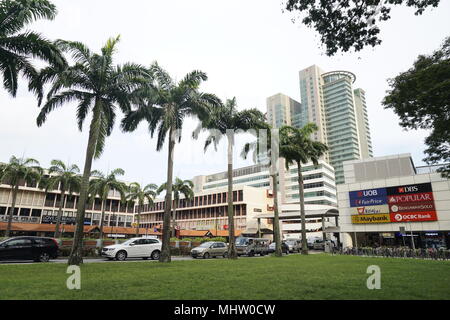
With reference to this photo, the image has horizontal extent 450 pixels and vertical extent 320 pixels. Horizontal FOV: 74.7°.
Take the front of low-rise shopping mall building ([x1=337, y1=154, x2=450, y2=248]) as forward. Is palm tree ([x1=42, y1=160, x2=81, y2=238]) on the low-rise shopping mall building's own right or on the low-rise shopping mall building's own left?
on the low-rise shopping mall building's own right

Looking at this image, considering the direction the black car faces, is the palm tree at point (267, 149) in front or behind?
behind

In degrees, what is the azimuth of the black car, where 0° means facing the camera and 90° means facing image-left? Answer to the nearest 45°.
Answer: approximately 90°

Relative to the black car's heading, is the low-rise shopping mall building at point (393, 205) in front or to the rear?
to the rear

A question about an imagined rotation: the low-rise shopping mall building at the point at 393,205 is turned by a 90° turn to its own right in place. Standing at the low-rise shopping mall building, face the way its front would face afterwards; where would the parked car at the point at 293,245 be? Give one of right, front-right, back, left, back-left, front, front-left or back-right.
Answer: front

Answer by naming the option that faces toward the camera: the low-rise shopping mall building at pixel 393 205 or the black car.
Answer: the low-rise shopping mall building

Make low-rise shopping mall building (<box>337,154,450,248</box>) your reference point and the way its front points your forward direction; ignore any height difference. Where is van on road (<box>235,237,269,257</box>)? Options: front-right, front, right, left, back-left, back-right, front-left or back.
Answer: front-right

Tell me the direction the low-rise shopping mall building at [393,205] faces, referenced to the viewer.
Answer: facing the viewer

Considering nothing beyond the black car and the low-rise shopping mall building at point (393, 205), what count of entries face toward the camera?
1

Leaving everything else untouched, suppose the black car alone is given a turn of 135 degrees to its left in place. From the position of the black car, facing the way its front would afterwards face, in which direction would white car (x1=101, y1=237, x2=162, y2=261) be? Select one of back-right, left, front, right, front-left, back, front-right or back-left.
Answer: front-left

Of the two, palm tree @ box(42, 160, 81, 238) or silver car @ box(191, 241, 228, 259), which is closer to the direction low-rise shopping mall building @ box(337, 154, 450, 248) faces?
the silver car
